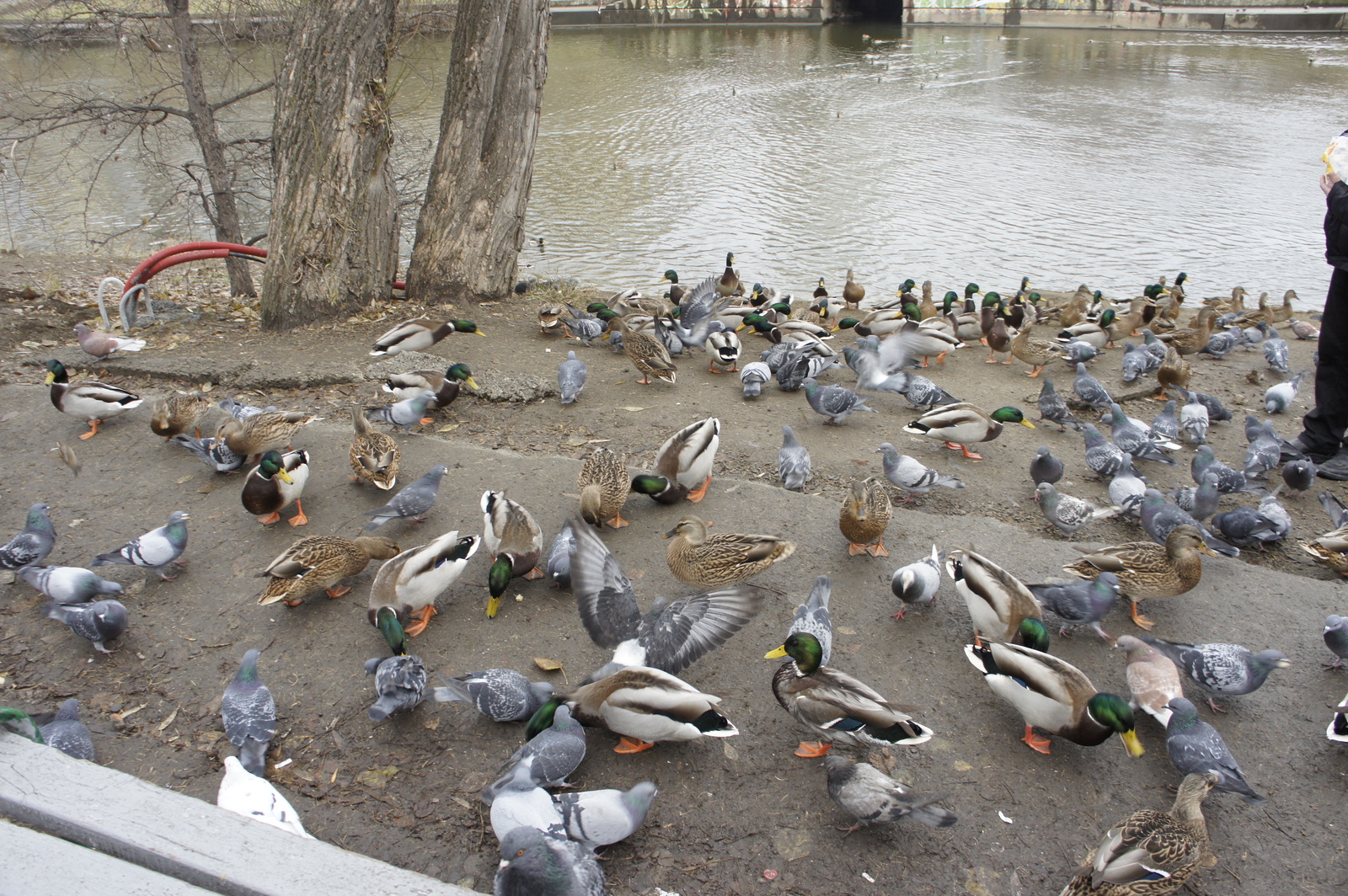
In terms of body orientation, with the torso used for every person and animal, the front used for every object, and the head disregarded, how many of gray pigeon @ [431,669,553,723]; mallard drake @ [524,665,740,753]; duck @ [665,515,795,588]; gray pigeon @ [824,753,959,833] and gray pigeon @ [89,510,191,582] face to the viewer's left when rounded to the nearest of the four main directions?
3

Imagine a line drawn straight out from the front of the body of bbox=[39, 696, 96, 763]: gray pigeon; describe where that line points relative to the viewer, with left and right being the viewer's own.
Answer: facing away from the viewer and to the left of the viewer

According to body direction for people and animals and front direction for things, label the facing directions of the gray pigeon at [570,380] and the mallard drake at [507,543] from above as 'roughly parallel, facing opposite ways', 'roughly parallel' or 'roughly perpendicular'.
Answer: roughly parallel, facing opposite ways

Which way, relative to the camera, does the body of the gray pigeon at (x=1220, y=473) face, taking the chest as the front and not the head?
to the viewer's left

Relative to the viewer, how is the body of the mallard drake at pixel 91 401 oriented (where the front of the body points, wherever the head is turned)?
to the viewer's left

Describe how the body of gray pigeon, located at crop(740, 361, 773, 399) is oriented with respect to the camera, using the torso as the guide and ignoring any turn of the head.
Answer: away from the camera

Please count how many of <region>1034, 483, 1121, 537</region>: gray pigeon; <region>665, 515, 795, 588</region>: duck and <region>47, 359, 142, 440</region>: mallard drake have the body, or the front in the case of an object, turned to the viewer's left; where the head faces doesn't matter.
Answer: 3

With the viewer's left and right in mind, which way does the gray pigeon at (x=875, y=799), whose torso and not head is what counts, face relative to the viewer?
facing to the left of the viewer

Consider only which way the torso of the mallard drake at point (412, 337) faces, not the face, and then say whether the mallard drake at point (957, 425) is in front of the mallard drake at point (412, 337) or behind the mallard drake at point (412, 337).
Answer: in front

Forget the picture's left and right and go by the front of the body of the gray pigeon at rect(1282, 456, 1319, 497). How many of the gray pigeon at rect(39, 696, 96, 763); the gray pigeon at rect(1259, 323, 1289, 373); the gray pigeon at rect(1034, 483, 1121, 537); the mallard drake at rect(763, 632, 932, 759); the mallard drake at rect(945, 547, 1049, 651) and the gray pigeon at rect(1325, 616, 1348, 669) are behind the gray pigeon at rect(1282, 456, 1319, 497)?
1

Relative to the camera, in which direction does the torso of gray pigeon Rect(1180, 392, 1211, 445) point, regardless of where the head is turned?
away from the camera

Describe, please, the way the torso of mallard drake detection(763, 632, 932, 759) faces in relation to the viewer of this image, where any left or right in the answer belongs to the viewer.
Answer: facing to the left of the viewer

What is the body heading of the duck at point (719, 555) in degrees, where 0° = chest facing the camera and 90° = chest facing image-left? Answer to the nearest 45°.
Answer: approximately 90°

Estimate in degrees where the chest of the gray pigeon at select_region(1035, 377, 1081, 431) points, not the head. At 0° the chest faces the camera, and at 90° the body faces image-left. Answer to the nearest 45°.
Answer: approximately 135°
